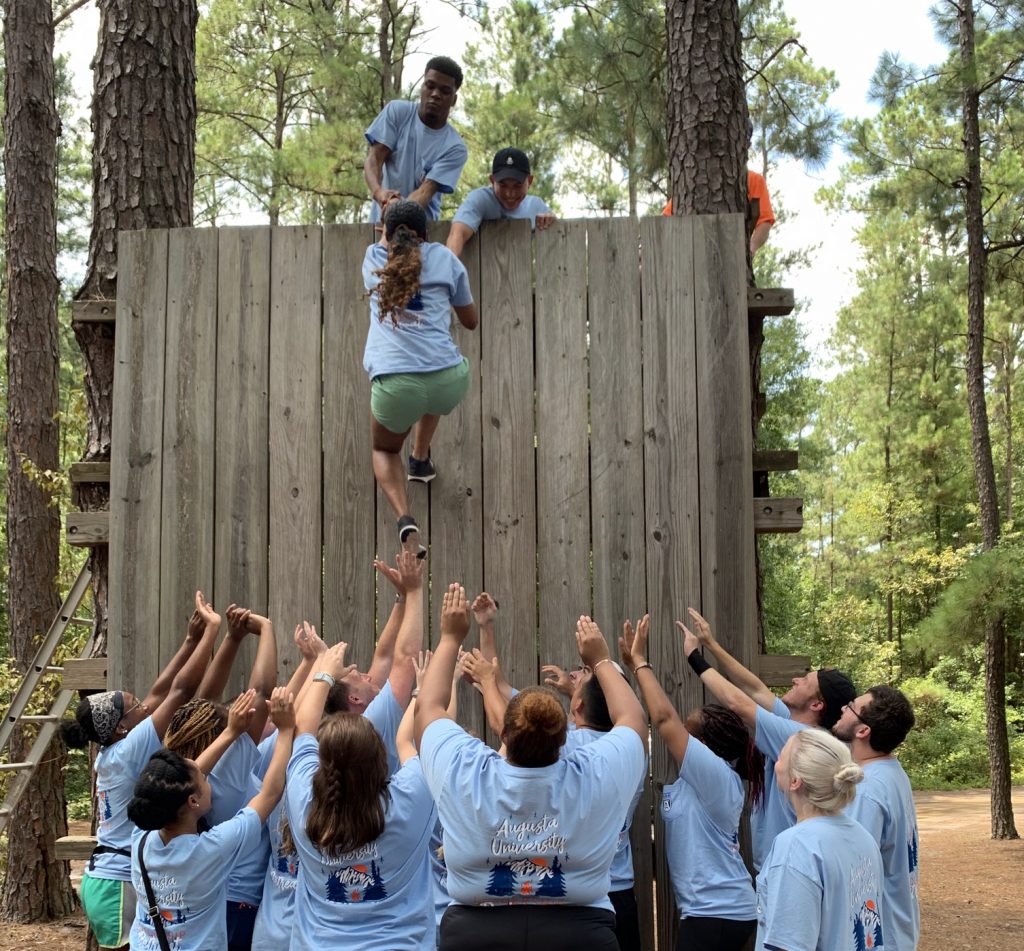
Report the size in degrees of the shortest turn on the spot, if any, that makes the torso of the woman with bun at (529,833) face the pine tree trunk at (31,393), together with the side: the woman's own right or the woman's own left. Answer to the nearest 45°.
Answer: approximately 45° to the woman's own left

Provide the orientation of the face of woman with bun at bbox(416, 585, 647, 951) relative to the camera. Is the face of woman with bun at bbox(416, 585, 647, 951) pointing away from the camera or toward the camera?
away from the camera

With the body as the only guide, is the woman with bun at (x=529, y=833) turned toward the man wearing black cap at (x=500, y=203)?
yes

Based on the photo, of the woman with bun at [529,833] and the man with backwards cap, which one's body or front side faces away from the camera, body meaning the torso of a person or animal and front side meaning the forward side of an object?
the woman with bun

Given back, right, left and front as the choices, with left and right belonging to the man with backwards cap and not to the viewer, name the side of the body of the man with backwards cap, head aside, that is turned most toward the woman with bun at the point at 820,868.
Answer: left

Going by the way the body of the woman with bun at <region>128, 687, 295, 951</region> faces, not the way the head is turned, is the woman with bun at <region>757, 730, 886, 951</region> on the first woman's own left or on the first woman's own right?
on the first woman's own right

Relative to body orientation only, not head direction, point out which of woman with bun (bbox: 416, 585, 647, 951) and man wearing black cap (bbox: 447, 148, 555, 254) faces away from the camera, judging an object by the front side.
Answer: the woman with bun

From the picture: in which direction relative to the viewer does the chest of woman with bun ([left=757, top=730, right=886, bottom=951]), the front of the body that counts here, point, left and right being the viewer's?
facing away from the viewer and to the left of the viewer

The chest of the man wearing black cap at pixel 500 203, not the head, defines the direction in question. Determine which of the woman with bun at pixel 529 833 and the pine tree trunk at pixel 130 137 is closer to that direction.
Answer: the woman with bun

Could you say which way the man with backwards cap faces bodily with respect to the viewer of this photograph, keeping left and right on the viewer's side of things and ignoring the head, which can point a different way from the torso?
facing to the left of the viewer

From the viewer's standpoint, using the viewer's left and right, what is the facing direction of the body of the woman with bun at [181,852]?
facing away from the viewer and to the right of the viewer

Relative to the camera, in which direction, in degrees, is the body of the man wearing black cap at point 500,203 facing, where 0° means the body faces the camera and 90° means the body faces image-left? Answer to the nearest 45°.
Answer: approximately 0°

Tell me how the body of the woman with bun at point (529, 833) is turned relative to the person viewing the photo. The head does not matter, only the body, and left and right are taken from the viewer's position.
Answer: facing away from the viewer
